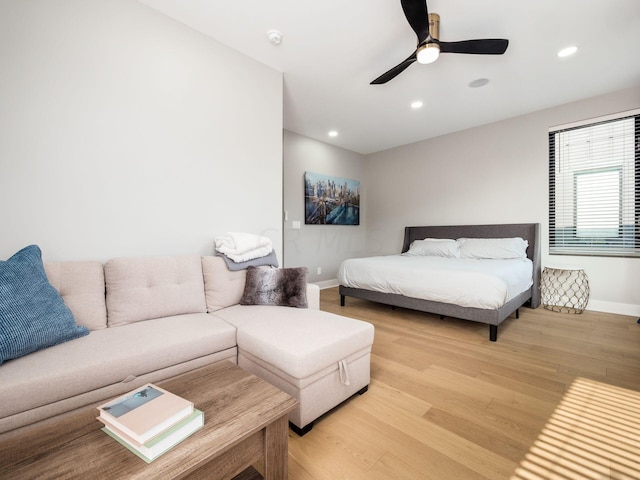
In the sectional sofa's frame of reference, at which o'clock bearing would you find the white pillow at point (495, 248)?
The white pillow is roughly at 10 o'clock from the sectional sofa.

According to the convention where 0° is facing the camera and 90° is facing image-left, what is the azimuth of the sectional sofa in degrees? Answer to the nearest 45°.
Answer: approximately 315°

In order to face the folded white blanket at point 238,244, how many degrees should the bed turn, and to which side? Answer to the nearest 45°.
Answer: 0° — it already faces it

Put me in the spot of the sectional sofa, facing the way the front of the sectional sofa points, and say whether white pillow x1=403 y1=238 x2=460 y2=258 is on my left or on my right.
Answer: on my left

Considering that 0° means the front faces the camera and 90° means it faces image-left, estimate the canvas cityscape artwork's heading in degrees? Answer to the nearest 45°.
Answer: approximately 315°
